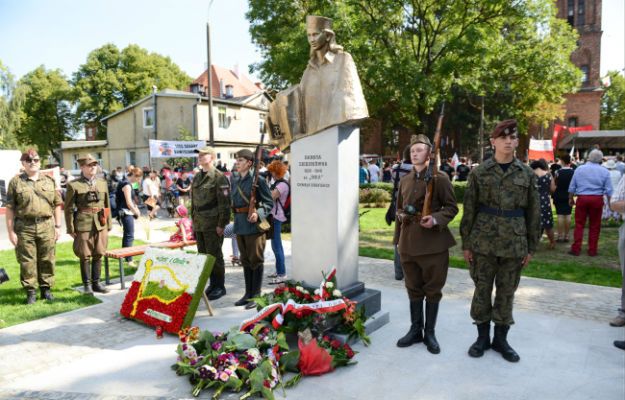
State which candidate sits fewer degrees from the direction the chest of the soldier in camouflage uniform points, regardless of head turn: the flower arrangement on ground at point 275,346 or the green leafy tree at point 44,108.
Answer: the flower arrangement on ground

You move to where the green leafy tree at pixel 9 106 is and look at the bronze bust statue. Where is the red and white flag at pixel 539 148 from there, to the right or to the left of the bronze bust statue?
left

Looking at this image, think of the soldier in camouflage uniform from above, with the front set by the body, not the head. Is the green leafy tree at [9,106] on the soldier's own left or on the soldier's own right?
on the soldier's own right

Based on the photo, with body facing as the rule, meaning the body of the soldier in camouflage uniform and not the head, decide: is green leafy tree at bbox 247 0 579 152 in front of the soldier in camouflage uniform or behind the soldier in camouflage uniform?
behind

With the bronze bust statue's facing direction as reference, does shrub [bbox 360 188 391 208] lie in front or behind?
behind

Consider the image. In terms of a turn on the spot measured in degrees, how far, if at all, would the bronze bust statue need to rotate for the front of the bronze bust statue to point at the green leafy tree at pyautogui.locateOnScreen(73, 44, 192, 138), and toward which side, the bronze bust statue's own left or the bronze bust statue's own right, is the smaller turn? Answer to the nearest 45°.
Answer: approximately 90° to the bronze bust statue's own right
